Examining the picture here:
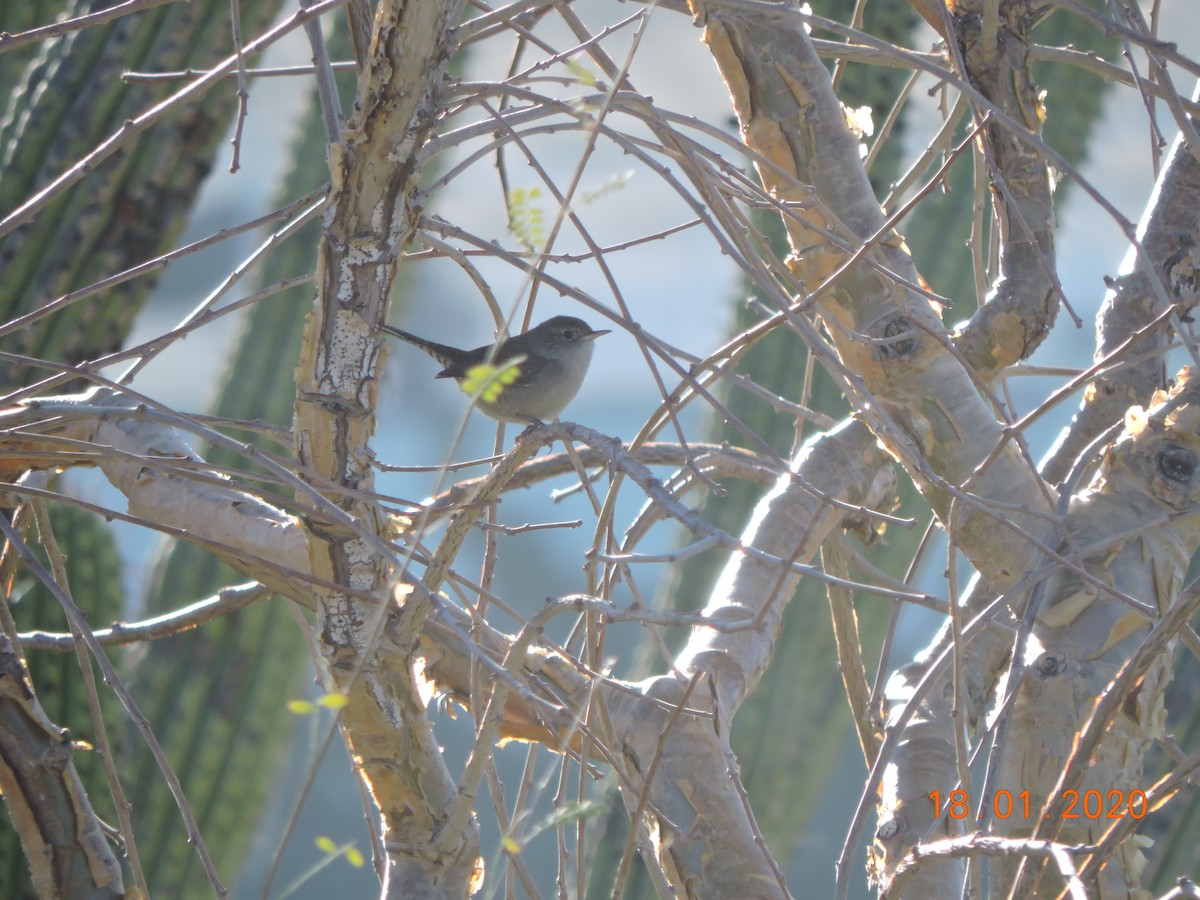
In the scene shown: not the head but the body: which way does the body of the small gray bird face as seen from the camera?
to the viewer's right
